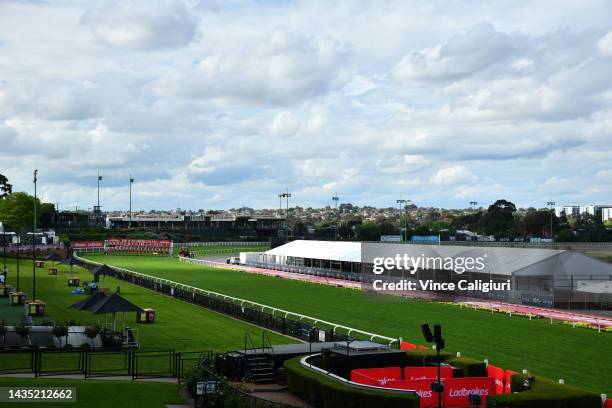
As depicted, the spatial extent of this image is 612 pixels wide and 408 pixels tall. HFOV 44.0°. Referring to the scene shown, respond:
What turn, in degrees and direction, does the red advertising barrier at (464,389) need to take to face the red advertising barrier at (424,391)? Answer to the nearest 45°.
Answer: approximately 45° to its right

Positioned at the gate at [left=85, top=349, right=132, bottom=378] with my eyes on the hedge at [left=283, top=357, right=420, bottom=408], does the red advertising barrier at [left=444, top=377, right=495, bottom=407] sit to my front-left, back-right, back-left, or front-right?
front-left

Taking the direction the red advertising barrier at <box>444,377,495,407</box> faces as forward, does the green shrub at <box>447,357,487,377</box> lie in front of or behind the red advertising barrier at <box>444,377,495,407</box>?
behind

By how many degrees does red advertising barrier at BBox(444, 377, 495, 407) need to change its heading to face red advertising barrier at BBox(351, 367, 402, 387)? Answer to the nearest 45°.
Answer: approximately 90° to its right

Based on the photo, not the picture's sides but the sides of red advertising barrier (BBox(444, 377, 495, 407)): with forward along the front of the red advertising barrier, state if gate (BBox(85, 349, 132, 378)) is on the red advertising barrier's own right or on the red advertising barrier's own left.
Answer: on the red advertising barrier's own right

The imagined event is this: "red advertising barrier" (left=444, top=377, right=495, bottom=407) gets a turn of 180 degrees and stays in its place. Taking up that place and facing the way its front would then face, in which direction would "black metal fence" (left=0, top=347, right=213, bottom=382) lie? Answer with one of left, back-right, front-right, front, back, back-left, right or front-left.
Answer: left

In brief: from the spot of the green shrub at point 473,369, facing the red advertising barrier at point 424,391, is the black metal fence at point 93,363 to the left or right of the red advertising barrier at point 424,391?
right

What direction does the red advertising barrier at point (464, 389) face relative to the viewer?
toward the camera

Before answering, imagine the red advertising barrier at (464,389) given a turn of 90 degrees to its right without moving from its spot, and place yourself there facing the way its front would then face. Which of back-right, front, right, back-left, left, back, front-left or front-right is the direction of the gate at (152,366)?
front

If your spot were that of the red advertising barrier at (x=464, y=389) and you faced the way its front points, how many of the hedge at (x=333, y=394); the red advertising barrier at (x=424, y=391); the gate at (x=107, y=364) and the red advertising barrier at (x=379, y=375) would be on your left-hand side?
0

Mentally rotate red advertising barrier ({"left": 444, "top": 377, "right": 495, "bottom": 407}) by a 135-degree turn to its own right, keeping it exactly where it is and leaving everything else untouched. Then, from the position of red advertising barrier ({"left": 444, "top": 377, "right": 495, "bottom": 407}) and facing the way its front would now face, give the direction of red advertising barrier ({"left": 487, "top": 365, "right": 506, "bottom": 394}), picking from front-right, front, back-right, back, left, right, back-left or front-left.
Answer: right

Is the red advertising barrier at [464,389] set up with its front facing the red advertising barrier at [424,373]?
no

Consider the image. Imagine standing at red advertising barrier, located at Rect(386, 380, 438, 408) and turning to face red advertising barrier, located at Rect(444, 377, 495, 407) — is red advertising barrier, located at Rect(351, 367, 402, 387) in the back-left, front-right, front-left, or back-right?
back-left
